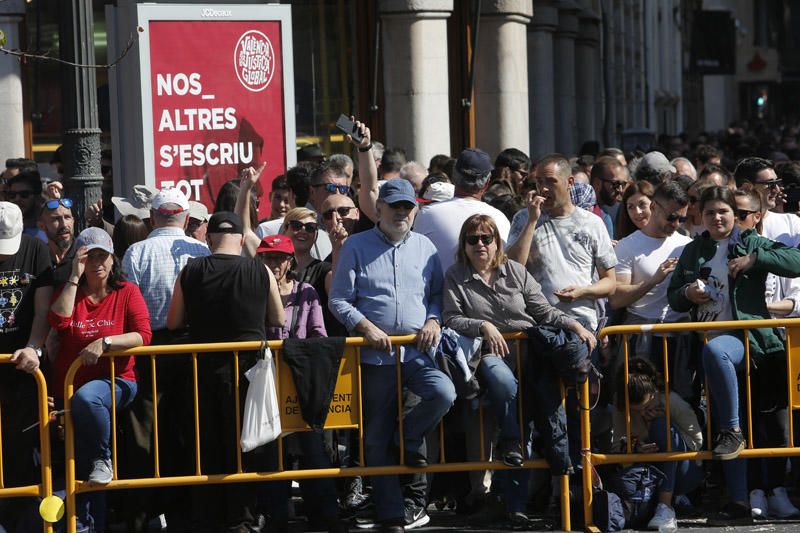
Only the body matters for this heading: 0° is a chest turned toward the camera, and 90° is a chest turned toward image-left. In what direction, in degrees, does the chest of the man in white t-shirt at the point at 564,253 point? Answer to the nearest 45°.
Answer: approximately 45°

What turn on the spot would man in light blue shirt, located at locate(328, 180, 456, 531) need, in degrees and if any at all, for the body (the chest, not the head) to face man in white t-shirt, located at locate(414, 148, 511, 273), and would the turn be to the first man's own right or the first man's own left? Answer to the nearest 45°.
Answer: approximately 135° to the first man's own left

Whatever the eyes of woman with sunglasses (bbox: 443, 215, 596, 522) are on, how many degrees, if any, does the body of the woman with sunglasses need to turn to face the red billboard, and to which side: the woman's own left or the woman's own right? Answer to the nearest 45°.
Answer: approximately 135° to the woman's own right

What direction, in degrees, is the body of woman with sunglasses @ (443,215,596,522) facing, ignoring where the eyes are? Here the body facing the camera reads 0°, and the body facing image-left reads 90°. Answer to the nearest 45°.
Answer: approximately 0°

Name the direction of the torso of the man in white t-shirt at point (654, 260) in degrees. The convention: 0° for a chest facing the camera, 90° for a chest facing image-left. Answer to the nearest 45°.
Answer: approximately 315°
